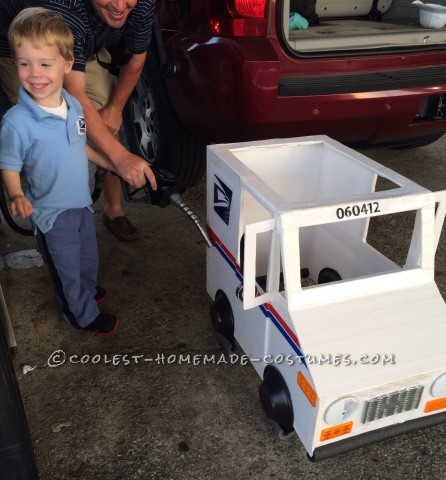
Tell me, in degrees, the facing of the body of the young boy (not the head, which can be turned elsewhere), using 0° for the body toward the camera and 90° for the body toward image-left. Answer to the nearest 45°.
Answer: approximately 315°

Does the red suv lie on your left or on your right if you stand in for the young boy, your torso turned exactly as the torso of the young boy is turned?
on your left

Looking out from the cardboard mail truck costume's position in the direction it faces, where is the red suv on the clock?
The red suv is roughly at 7 o'clock from the cardboard mail truck costume.

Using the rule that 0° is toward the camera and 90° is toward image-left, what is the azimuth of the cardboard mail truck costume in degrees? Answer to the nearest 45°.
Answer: approximately 315°

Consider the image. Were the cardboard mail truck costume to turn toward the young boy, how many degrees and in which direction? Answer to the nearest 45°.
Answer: approximately 135° to its right

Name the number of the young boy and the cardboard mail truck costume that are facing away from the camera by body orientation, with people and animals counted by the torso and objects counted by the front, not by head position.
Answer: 0

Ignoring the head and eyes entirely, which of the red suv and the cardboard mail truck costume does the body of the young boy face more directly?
the cardboard mail truck costume

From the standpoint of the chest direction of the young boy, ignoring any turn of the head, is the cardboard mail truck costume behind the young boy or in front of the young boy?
in front
